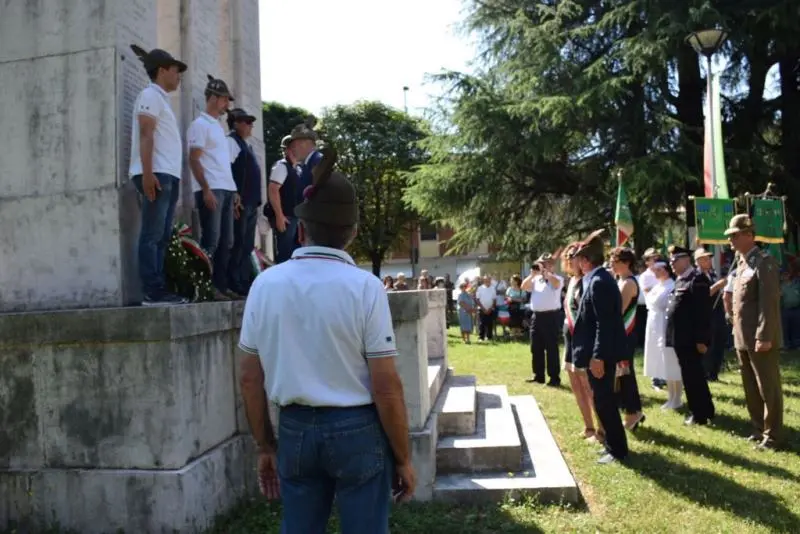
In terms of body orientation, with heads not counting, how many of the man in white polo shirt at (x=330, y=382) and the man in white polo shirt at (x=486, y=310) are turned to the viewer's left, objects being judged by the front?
0

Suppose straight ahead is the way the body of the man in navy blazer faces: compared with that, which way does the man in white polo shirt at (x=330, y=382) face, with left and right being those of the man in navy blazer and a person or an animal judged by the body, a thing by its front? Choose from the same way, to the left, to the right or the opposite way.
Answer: to the right

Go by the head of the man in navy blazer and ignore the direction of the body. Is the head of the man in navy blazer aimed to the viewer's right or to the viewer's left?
to the viewer's left

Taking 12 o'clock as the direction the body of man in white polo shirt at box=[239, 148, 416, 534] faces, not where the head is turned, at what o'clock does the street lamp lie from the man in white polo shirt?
The street lamp is roughly at 1 o'clock from the man in white polo shirt.

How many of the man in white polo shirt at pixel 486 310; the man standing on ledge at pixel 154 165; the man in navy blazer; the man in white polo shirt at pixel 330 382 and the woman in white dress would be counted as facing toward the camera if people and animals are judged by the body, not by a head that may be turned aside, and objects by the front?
1

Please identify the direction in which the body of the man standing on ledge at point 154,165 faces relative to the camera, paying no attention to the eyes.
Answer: to the viewer's right

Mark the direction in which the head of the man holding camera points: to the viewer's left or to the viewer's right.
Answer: to the viewer's left

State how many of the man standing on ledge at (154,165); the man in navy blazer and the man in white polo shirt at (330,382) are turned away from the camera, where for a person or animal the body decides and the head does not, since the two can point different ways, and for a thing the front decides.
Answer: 1

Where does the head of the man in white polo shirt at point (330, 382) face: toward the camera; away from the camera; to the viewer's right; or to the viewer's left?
away from the camera

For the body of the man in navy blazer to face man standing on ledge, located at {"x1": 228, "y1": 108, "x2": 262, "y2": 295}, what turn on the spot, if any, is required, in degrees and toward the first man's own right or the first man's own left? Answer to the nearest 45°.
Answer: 0° — they already face them

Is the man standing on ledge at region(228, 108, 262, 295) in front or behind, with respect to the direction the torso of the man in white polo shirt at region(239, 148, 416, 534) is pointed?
in front

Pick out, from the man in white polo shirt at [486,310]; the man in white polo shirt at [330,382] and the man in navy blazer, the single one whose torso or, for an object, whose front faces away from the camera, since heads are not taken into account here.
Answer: the man in white polo shirt at [330,382]

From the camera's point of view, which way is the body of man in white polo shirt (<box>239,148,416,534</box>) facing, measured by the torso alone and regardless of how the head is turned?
away from the camera

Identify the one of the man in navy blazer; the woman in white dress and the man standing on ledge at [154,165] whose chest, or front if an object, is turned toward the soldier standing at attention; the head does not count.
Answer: the man standing on ledge

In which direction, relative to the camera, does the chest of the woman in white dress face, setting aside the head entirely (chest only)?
to the viewer's left

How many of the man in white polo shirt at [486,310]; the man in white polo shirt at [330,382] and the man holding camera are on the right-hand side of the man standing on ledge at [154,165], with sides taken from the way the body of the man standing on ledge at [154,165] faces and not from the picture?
1
